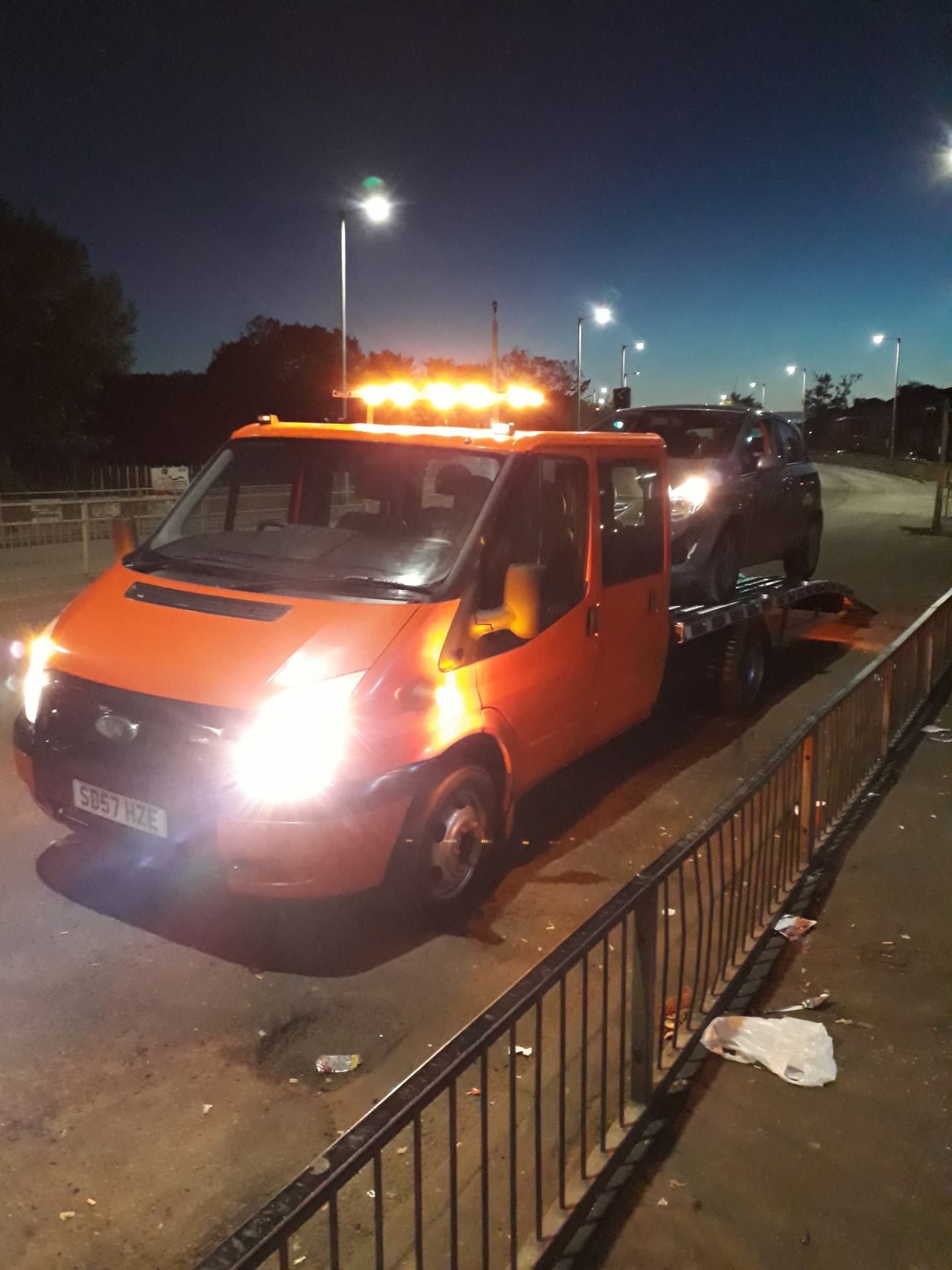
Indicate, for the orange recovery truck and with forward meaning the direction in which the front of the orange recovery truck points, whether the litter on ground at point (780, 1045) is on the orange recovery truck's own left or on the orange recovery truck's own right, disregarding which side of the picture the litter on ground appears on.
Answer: on the orange recovery truck's own left

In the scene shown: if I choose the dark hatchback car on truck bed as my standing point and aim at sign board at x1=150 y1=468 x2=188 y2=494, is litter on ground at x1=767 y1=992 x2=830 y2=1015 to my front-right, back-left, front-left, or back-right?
back-left

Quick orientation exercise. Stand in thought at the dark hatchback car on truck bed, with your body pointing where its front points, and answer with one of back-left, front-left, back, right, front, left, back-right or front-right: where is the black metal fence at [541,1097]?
front-left

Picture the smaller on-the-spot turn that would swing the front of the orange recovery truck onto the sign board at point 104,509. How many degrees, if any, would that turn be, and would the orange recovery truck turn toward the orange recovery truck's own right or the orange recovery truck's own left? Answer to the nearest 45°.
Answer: approximately 135° to the orange recovery truck's own right

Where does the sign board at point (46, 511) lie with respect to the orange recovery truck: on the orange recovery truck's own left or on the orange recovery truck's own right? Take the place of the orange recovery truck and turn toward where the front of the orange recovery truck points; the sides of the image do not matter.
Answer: on the orange recovery truck's own right

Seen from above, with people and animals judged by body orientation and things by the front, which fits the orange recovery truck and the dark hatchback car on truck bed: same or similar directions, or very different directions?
same or similar directions

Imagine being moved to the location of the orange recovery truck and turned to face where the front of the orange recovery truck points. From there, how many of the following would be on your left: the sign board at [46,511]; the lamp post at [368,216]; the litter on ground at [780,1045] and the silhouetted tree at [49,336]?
1

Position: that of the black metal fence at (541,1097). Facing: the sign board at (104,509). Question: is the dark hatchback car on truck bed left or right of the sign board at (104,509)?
right

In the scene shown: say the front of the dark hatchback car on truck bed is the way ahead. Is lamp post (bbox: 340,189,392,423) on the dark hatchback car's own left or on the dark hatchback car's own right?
on the dark hatchback car's own right

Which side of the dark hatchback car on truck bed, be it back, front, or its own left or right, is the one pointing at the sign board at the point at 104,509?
right

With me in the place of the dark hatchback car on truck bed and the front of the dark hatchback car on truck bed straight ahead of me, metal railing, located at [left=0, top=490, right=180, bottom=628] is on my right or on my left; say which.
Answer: on my right

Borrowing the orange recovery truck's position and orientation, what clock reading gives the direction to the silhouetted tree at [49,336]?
The silhouetted tree is roughly at 4 o'clock from the orange recovery truck.

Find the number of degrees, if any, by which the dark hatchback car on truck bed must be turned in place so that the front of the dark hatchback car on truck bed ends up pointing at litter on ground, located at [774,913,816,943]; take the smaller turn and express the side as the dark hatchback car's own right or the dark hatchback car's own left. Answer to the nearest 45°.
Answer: approximately 45° to the dark hatchback car's own left

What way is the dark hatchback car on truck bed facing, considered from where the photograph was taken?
facing the viewer and to the left of the viewer

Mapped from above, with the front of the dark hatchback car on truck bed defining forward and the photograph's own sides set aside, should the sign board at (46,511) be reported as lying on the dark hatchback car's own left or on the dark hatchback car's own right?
on the dark hatchback car's own right

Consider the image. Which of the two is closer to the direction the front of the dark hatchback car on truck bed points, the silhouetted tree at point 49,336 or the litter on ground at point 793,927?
the litter on ground

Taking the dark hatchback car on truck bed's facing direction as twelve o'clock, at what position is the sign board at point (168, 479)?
The sign board is roughly at 3 o'clock from the dark hatchback car on truck bed.

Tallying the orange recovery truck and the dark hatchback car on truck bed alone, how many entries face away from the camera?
0
